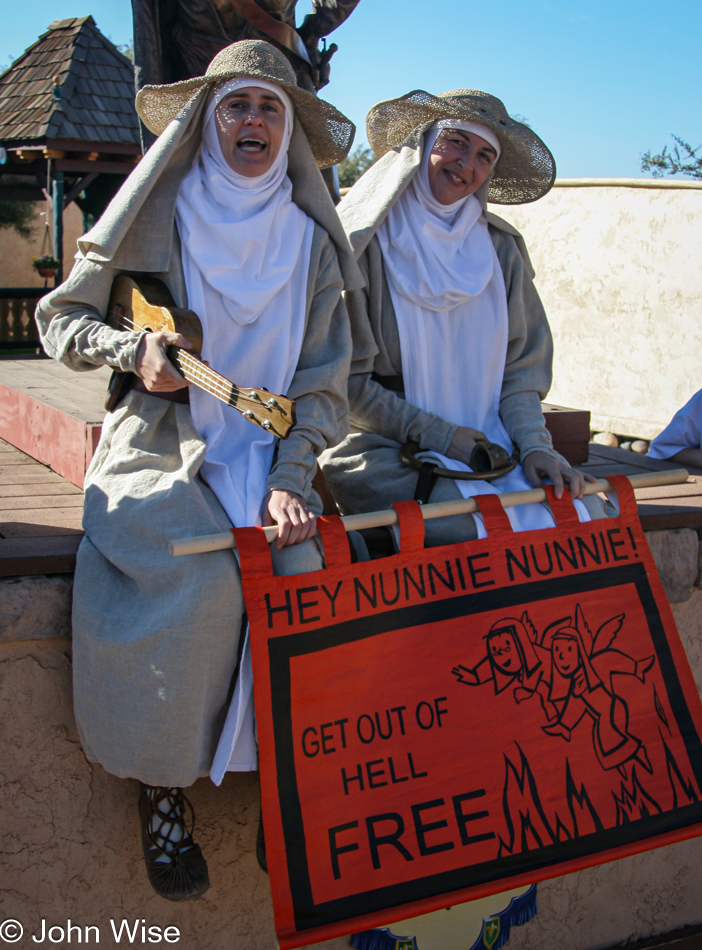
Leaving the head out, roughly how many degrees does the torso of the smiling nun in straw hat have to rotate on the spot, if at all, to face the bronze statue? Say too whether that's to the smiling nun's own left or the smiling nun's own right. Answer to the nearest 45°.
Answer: approximately 135° to the smiling nun's own right

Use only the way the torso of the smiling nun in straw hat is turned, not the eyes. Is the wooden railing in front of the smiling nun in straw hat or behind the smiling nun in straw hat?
behind

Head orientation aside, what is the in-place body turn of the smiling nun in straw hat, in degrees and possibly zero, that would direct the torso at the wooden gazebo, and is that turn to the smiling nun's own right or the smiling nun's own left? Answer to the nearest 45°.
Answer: approximately 135° to the smiling nun's own right

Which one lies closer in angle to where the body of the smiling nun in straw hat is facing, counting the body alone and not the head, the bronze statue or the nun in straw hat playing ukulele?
the nun in straw hat playing ukulele

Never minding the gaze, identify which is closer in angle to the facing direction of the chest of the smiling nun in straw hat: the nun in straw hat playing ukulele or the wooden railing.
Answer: the nun in straw hat playing ukulele

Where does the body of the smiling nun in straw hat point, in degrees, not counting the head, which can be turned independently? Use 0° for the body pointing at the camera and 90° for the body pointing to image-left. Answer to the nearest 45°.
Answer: approximately 0°
